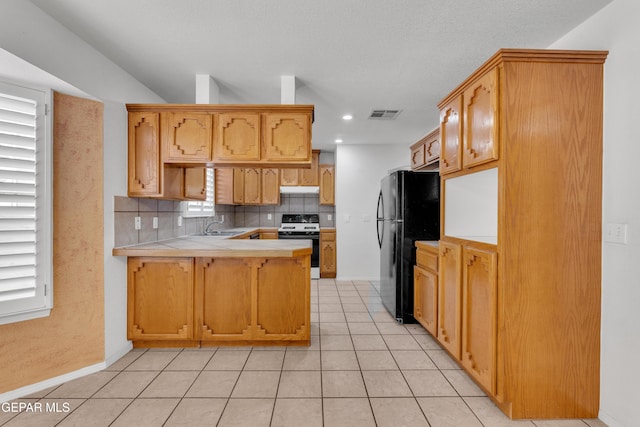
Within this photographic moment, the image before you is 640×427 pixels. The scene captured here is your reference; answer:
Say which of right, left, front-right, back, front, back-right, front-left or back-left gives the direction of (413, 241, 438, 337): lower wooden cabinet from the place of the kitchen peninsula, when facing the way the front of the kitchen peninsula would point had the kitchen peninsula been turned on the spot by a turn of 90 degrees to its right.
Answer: back

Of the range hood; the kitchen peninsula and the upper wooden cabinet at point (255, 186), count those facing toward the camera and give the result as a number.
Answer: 3

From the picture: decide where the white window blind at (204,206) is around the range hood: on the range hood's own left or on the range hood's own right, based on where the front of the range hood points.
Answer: on the range hood's own right

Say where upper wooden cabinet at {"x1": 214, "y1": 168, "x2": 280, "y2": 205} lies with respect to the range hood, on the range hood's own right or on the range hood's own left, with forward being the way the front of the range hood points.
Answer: on the range hood's own right

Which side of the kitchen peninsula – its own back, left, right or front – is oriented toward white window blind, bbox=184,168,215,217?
back

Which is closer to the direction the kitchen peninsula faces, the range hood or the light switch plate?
the light switch plate

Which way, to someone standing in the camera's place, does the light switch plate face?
facing the viewer and to the left of the viewer

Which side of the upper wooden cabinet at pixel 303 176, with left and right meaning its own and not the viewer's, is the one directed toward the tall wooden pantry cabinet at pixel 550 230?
front
